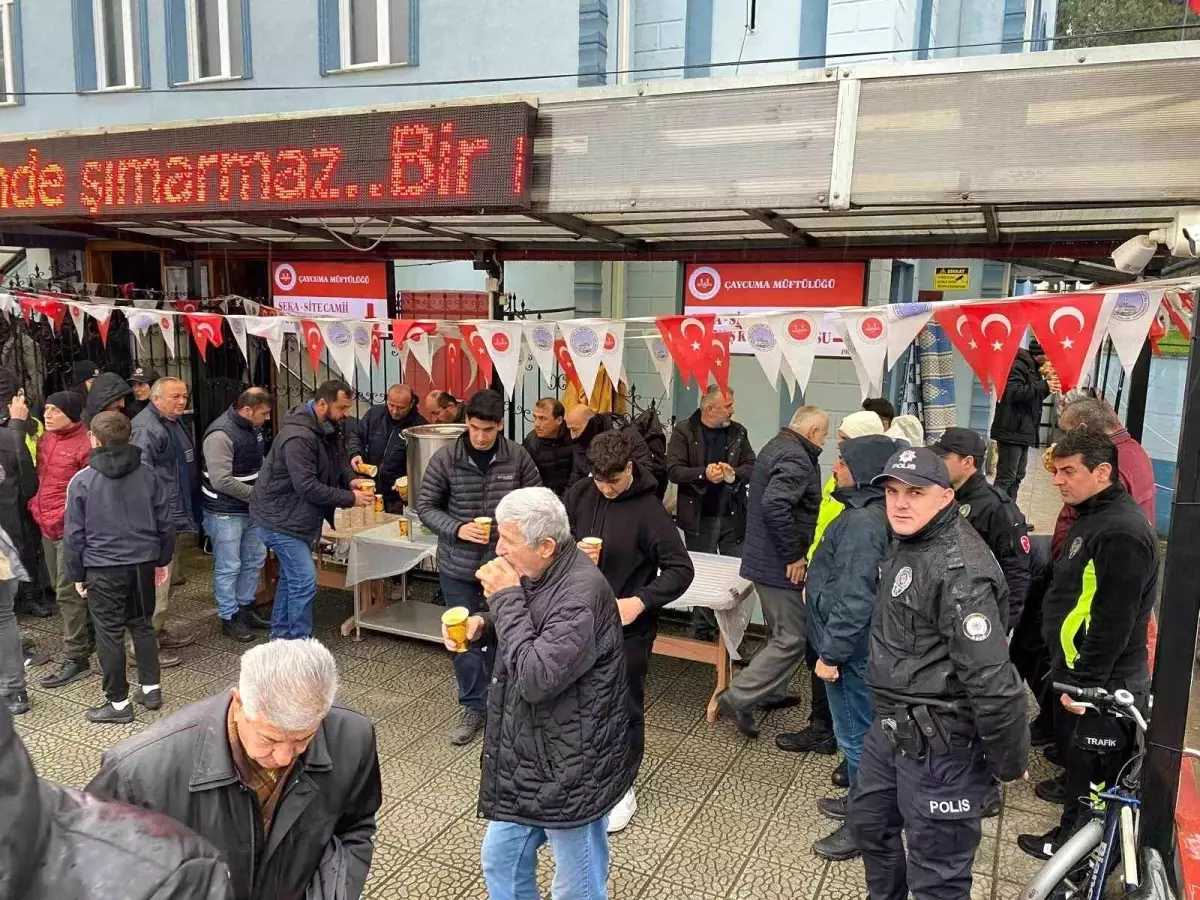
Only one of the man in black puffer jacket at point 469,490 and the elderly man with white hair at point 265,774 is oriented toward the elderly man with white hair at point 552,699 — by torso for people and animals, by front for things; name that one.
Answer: the man in black puffer jacket

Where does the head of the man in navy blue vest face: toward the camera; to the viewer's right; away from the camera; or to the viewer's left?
to the viewer's right

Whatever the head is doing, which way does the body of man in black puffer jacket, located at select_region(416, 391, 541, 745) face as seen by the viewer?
toward the camera

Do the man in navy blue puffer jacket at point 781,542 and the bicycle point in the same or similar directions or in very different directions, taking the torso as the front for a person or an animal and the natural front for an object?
very different directions

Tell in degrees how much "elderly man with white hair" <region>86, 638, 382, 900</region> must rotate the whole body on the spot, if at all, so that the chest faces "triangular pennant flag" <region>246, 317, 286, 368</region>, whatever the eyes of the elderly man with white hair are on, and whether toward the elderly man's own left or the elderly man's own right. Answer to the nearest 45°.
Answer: approximately 180°

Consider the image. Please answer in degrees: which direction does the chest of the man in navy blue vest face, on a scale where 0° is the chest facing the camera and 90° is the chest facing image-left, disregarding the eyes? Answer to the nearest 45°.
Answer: approximately 270°

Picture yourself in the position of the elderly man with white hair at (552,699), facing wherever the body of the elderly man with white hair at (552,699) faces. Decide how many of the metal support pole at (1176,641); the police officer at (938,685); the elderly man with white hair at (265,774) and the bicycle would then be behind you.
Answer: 3

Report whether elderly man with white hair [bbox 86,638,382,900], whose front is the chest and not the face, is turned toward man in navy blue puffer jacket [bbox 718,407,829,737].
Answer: no

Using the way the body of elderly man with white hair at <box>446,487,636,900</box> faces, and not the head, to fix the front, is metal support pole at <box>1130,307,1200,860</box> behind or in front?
behind

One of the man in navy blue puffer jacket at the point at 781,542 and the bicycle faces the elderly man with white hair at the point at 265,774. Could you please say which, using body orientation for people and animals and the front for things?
the bicycle

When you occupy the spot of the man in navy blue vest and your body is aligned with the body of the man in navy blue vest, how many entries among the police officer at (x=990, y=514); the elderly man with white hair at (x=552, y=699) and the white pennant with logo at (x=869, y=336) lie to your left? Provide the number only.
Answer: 0

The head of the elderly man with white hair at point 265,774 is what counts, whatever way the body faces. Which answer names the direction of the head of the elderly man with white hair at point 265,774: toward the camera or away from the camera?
toward the camera

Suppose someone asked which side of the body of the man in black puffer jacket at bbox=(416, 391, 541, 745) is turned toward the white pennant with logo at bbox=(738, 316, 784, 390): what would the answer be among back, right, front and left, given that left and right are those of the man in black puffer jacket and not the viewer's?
left
